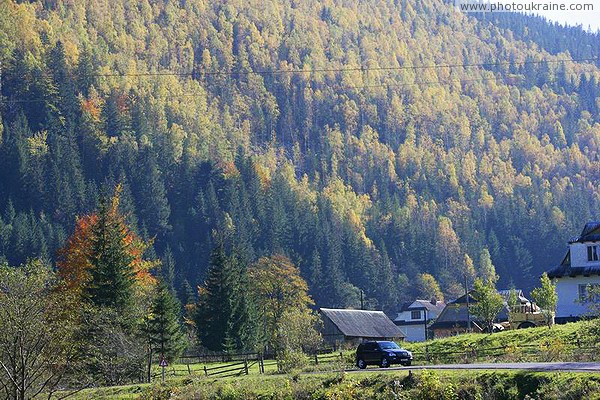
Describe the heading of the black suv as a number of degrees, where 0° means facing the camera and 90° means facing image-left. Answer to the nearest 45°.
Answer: approximately 315°
